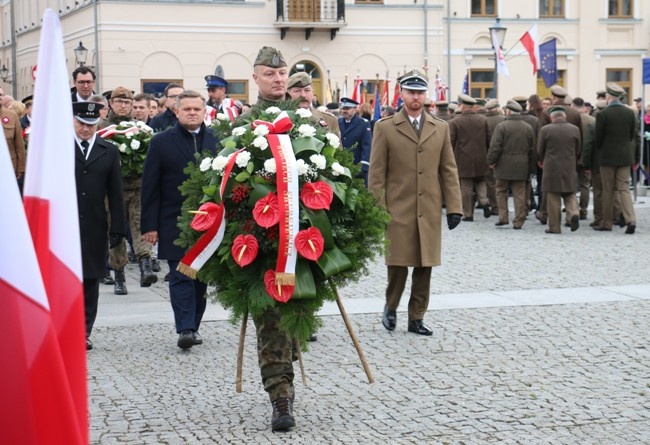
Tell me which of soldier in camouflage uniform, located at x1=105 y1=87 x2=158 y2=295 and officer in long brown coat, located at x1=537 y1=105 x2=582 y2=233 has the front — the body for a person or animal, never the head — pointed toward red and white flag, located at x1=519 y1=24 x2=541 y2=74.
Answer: the officer in long brown coat

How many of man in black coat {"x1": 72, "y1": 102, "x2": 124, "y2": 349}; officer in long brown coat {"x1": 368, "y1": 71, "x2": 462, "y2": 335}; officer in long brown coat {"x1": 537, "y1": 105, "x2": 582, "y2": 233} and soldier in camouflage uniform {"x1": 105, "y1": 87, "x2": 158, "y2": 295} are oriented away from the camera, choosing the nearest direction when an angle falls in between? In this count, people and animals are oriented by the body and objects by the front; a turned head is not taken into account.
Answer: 1

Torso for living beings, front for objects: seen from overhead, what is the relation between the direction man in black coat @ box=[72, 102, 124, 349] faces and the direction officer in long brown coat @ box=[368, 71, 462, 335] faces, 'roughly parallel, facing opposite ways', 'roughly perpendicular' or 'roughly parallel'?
roughly parallel

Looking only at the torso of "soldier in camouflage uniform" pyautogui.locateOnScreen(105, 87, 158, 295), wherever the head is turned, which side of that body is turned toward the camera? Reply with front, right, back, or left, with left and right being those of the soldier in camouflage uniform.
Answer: front

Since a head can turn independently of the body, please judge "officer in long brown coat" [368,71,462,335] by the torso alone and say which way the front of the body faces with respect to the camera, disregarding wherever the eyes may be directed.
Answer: toward the camera

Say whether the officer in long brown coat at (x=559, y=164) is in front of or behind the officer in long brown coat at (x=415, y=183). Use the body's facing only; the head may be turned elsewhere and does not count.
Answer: behind

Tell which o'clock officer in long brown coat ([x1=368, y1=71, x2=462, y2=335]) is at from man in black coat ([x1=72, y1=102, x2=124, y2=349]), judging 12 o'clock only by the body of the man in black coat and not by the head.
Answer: The officer in long brown coat is roughly at 9 o'clock from the man in black coat.

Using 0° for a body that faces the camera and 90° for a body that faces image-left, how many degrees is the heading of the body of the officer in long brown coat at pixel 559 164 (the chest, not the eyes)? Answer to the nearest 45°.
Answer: approximately 180°

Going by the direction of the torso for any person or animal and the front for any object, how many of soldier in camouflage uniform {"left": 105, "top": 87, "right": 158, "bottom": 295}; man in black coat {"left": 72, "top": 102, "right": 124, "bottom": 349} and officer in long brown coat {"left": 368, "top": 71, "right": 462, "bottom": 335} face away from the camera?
0

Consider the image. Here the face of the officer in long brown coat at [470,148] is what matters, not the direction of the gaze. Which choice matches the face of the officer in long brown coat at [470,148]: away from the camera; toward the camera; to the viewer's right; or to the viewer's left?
away from the camera

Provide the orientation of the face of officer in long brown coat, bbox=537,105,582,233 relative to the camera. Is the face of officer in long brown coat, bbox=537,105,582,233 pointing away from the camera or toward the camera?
away from the camera

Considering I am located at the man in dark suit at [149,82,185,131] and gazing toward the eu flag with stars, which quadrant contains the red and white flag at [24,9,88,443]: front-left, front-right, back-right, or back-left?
back-right

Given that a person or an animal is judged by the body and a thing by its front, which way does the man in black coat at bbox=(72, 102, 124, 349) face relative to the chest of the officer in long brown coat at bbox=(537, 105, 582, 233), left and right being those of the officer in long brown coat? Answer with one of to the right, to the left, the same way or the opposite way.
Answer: the opposite way

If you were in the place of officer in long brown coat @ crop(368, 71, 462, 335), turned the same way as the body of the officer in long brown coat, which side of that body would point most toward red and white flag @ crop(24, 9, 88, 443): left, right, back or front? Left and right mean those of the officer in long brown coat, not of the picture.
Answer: front
